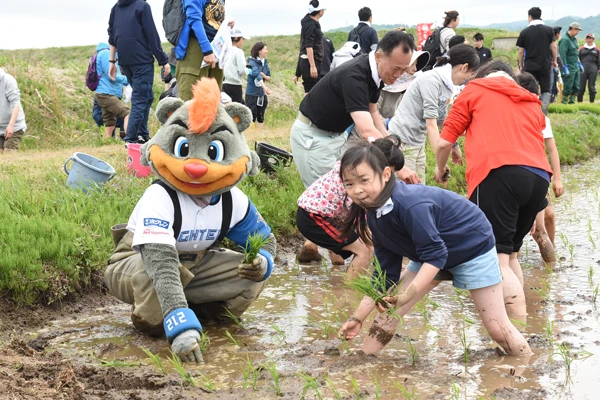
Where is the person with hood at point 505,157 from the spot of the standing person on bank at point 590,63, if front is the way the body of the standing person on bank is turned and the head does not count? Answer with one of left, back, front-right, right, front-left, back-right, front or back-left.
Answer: front

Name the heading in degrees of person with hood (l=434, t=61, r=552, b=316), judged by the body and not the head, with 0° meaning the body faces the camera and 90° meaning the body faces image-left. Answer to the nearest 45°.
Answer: approximately 135°

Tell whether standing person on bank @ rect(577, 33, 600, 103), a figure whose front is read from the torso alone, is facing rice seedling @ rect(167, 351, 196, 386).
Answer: yes

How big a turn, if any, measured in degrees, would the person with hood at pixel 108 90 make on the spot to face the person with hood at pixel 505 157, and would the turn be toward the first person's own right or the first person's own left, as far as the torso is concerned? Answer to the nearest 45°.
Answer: approximately 90° to the first person's own right
